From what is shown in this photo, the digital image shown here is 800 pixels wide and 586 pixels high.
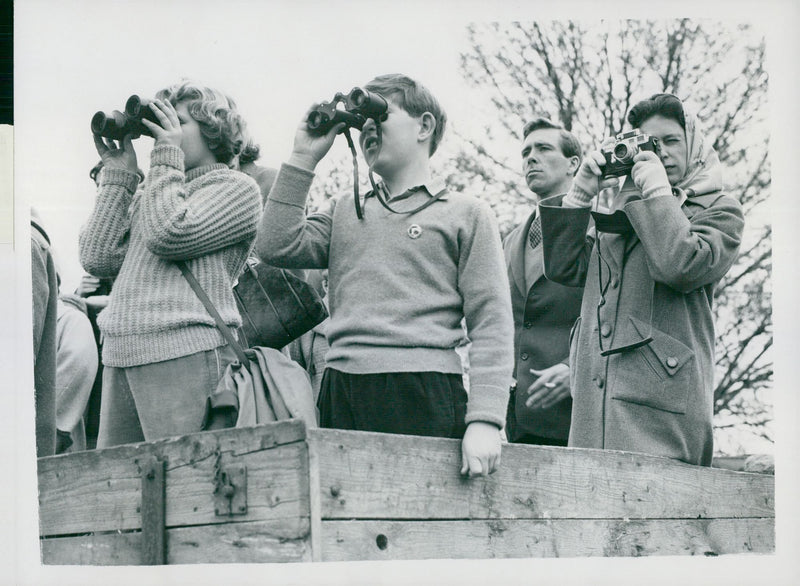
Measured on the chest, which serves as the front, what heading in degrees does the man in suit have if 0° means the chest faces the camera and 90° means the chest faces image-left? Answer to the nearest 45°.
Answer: approximately 45°

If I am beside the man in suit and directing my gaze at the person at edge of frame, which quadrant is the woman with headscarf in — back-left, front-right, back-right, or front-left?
back-left

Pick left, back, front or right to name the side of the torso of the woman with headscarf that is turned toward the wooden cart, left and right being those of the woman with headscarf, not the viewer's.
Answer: front

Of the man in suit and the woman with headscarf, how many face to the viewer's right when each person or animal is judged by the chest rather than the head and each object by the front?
0

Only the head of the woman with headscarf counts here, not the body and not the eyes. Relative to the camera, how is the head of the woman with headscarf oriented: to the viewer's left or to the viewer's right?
to the viewer's left

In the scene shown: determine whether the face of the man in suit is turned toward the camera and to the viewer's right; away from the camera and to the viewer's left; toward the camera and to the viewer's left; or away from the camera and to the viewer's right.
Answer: toward the camera and to the viewer's left

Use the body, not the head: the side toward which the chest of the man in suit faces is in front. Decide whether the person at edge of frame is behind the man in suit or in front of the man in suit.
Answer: in front

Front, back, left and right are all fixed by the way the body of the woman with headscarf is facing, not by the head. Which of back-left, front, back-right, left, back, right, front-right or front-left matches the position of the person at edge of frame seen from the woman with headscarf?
front-right
